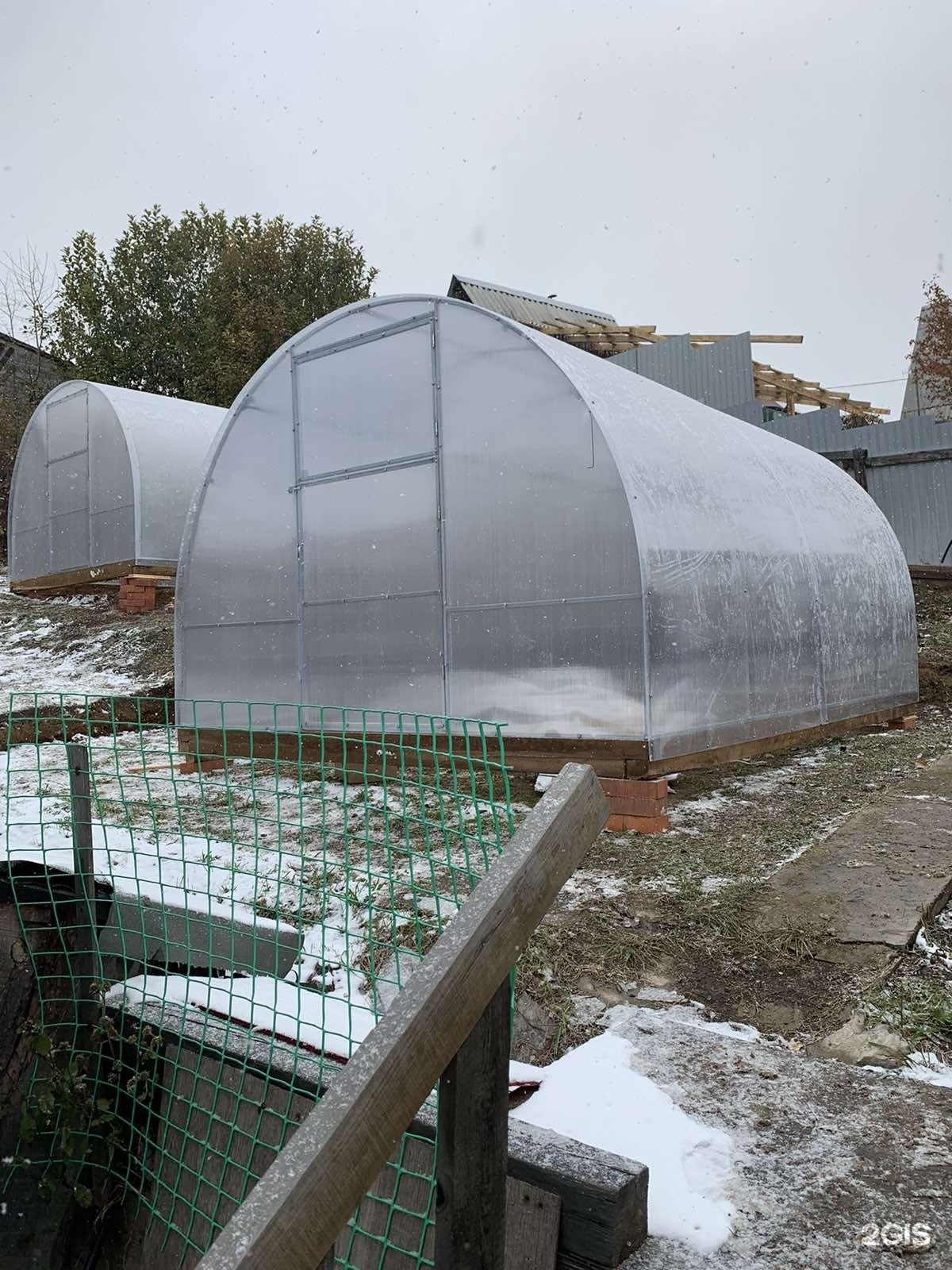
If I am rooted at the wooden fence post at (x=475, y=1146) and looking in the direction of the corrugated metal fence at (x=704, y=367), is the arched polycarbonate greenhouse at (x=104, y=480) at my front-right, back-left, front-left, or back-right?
front-left

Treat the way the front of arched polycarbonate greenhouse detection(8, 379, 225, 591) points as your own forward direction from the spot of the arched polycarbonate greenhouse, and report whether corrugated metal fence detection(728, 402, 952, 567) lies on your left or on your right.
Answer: on your left

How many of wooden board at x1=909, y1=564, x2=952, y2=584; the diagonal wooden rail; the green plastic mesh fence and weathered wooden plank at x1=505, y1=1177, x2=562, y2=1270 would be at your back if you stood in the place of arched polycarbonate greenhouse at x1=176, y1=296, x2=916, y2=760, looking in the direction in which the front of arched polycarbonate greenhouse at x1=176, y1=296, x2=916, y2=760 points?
1

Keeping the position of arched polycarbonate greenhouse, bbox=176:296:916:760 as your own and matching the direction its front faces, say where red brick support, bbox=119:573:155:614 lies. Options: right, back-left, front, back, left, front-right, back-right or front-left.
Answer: right

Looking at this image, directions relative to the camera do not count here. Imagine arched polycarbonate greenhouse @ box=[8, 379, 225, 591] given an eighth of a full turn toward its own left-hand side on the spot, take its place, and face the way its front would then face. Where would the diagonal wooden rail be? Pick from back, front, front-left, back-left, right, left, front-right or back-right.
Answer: front

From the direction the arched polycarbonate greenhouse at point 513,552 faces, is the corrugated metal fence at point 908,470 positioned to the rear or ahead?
to the rear

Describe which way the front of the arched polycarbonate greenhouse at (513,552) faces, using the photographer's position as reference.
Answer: facing the viewer and to the left of the viewer

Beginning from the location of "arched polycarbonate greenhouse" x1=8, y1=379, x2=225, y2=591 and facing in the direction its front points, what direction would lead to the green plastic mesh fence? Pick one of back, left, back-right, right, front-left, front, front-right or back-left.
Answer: front-left

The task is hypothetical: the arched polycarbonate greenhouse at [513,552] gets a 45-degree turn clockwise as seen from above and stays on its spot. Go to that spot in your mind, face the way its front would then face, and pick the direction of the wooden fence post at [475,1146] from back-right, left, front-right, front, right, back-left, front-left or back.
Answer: left

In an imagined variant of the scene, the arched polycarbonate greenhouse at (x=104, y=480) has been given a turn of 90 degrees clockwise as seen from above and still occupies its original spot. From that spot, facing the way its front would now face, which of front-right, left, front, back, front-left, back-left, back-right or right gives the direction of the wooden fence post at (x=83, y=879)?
back-left

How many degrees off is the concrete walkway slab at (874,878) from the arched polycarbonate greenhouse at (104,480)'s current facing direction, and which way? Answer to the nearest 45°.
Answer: approximately 45° to its left

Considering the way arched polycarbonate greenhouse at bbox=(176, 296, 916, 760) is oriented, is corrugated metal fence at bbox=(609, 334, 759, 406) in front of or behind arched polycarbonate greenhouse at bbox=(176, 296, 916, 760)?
behind

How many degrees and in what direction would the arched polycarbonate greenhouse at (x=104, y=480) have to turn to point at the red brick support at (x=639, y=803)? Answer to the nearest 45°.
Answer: approximately 45° to its left

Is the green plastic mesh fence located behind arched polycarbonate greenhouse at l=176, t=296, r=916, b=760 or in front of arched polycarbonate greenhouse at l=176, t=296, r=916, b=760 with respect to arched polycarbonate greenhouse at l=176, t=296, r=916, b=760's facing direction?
in front

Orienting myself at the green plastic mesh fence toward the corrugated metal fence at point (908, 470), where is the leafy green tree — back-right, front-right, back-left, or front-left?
front-left

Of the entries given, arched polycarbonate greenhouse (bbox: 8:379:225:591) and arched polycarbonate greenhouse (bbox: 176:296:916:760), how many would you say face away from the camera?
0

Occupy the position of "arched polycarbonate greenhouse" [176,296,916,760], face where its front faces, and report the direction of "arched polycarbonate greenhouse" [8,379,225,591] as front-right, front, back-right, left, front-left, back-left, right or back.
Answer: right

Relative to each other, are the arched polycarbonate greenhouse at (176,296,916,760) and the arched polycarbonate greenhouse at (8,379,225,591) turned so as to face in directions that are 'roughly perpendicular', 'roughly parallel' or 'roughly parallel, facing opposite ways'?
roughly parallel
